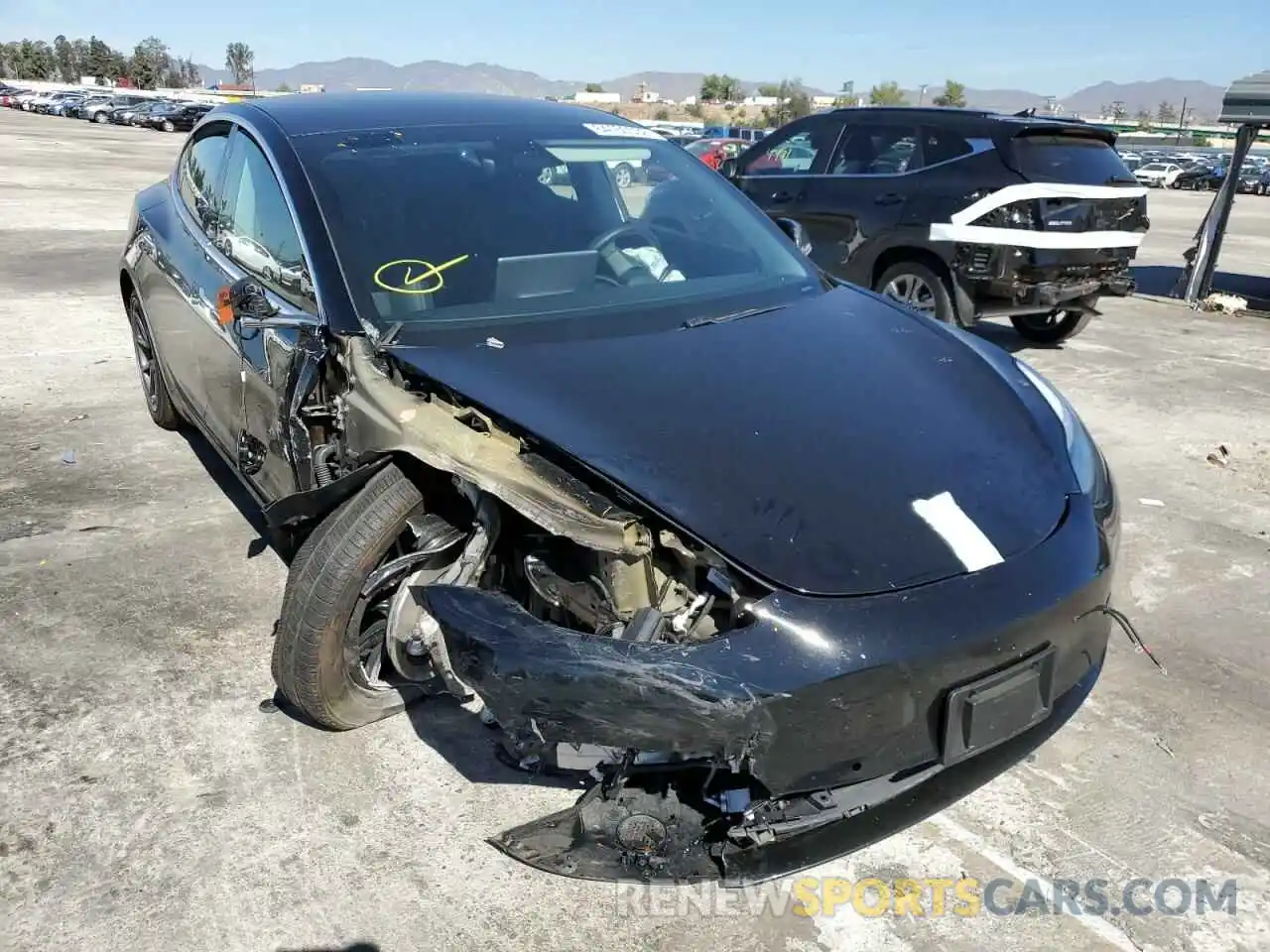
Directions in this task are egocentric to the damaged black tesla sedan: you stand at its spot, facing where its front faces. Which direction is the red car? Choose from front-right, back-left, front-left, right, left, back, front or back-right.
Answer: back-left

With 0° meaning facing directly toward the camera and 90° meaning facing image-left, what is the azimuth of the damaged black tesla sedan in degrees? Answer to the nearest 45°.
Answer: approximately 315°

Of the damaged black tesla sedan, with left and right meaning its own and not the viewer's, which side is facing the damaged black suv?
left

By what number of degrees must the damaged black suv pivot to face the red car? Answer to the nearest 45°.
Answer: approximately 45° to its right

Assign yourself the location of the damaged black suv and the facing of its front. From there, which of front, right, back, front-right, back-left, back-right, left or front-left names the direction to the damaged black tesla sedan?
back-left

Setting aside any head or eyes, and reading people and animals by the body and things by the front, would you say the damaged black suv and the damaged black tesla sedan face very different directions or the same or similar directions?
very different directions

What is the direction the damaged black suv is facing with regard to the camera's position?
facing away from the viewer and to the left of the viewer

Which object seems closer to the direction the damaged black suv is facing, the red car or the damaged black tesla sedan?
the red car
